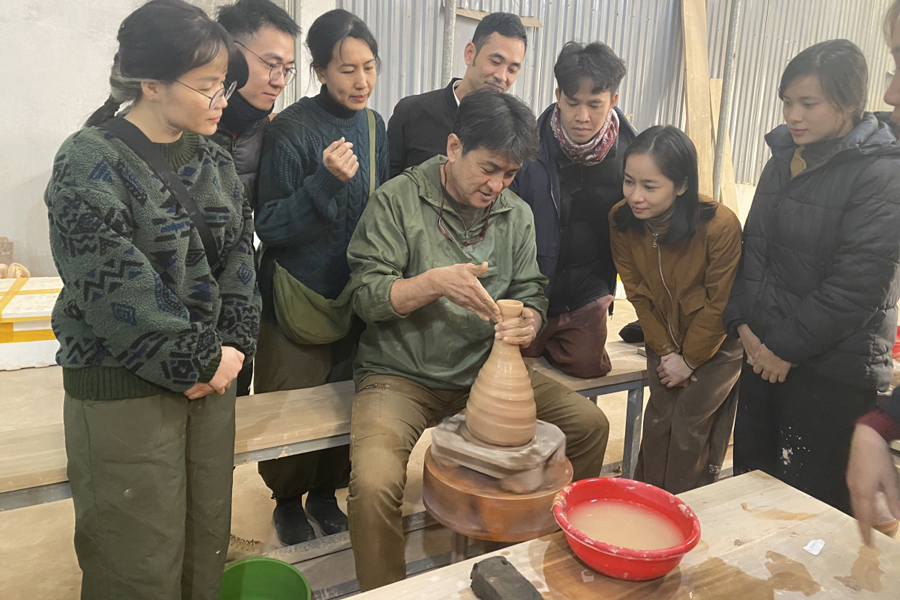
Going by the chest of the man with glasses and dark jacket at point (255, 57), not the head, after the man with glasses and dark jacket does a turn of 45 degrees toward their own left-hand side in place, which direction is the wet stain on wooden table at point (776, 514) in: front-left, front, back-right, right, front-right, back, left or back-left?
front-right

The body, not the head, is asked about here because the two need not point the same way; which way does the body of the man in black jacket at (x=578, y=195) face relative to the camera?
toward the camera

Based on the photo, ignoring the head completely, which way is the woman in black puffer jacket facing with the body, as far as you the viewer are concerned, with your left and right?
facing the viewer and to the left of the viewer

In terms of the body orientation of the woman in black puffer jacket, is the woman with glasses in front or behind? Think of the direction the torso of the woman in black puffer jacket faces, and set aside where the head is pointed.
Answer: in front

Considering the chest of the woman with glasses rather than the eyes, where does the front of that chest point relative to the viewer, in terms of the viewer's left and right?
facing the viewer and to the right of the viewer

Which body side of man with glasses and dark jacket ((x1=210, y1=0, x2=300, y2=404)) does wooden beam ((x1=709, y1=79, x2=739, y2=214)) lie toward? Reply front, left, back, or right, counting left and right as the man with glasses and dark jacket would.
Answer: left

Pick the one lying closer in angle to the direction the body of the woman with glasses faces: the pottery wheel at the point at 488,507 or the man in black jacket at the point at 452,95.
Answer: the pottery wheel

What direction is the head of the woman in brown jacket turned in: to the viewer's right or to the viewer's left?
to the viewer's left

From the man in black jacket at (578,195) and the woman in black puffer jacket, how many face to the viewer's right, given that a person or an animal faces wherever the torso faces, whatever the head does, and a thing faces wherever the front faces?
0

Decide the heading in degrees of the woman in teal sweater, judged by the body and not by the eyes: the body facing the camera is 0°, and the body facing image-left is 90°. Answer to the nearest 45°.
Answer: approximately 315°

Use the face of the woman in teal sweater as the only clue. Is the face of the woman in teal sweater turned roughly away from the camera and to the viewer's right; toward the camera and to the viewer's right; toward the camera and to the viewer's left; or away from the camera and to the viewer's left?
toward the camera and to the viewer's right

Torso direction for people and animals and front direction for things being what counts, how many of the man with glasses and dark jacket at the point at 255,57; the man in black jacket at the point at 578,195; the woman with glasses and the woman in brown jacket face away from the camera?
0

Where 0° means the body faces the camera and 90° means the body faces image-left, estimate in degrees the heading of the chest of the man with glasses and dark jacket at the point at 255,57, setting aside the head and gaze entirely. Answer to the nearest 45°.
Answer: approximately 315°

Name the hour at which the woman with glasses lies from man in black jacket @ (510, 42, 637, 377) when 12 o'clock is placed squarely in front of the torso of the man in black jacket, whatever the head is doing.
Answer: The woman with glasses is roughly at 1 o'clock from the man in black jacket.
